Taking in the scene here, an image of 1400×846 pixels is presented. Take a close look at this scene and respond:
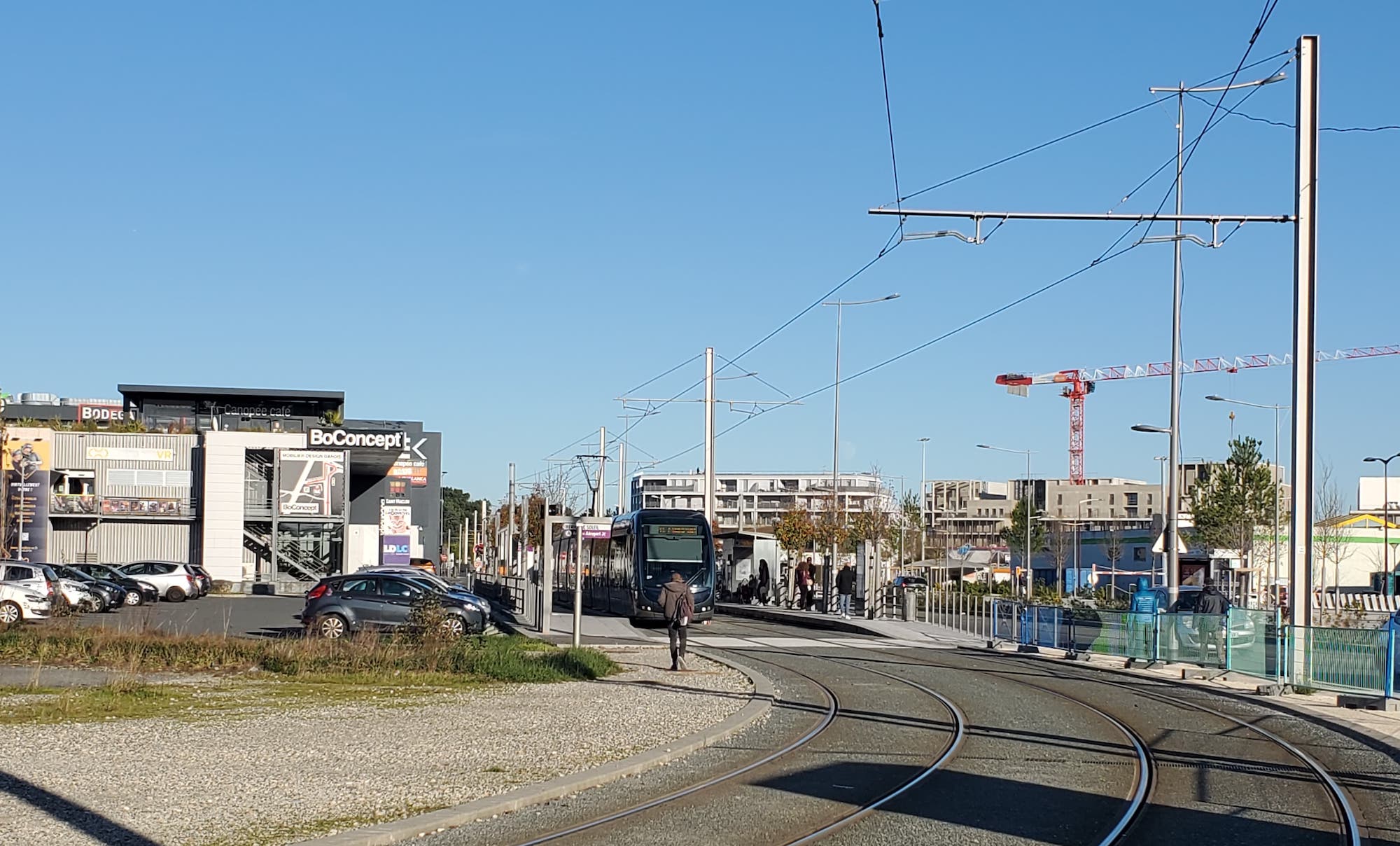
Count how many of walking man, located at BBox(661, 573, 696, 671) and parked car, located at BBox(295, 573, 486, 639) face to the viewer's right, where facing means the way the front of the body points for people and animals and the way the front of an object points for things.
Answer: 1

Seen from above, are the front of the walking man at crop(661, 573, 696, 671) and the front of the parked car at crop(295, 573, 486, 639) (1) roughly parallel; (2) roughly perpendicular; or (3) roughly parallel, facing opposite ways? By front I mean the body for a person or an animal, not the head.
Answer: roughly perpendicular

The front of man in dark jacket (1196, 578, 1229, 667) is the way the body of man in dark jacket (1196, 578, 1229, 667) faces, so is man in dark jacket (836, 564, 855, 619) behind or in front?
in front

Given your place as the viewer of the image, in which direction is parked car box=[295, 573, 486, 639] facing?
facing to the right of the viewer

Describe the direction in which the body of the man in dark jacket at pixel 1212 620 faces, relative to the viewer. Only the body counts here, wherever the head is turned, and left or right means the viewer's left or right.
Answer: facing away from the viewer

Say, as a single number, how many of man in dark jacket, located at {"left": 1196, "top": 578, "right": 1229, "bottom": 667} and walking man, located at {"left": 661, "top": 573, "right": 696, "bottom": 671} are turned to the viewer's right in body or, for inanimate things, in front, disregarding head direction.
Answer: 0

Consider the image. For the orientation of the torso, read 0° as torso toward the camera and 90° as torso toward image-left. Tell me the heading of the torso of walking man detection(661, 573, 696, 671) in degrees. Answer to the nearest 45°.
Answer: approximately 180°
